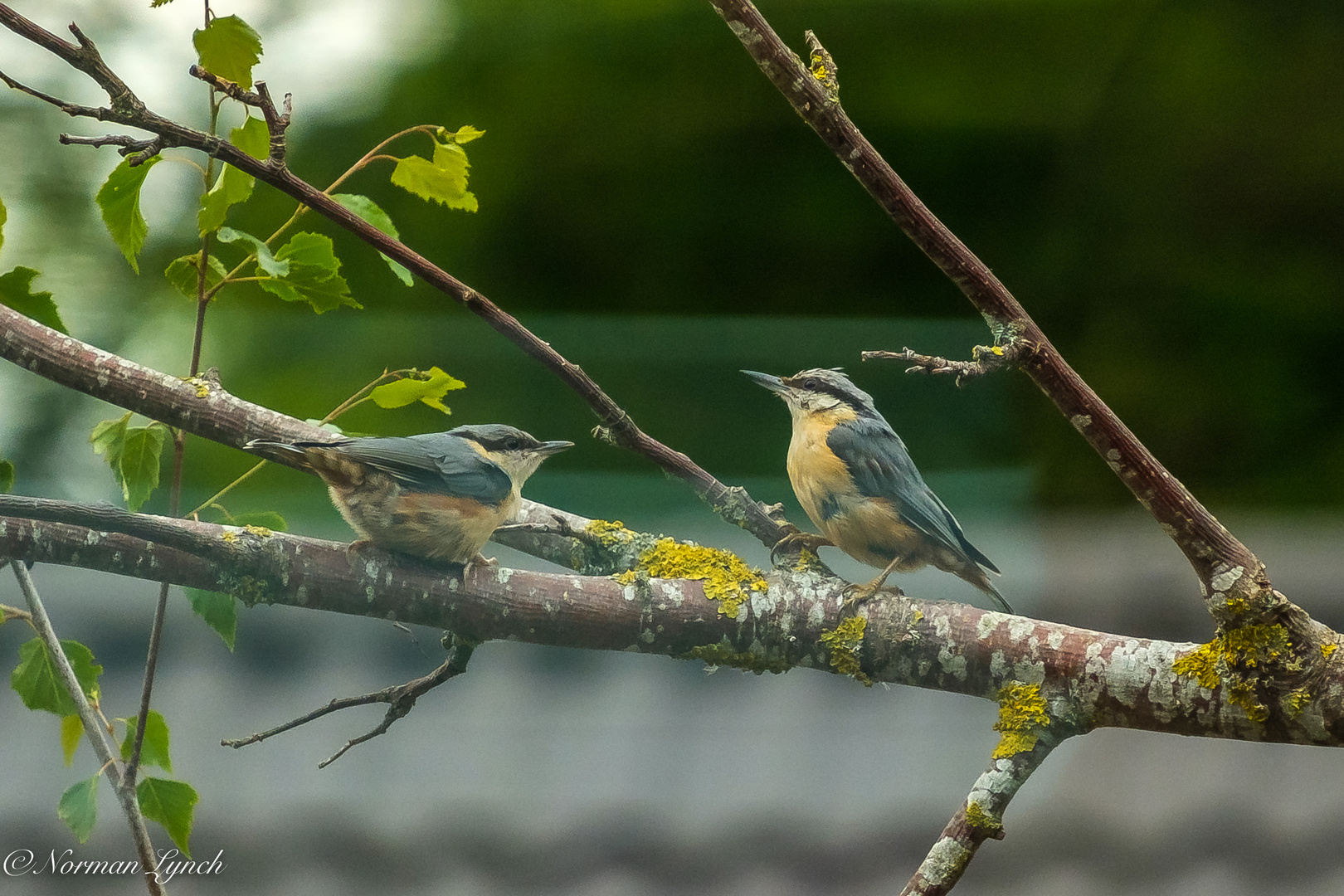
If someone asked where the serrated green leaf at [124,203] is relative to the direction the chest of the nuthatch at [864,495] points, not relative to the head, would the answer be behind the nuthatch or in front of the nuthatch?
in front

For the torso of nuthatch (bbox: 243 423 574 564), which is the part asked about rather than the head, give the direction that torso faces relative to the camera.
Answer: to the viewer's right

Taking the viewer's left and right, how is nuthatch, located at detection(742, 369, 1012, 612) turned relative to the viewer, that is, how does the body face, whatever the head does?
facing to the left of the viewer

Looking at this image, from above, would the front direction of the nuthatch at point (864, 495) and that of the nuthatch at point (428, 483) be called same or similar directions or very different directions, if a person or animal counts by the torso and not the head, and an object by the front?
very different directions

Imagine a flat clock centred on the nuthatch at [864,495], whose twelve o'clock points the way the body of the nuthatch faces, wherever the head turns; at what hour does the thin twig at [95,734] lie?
The thin twig is roughly at 12 o'clock from the nuthatch.

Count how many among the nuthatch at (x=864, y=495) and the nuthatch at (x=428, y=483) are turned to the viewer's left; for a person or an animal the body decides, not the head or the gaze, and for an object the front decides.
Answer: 1
